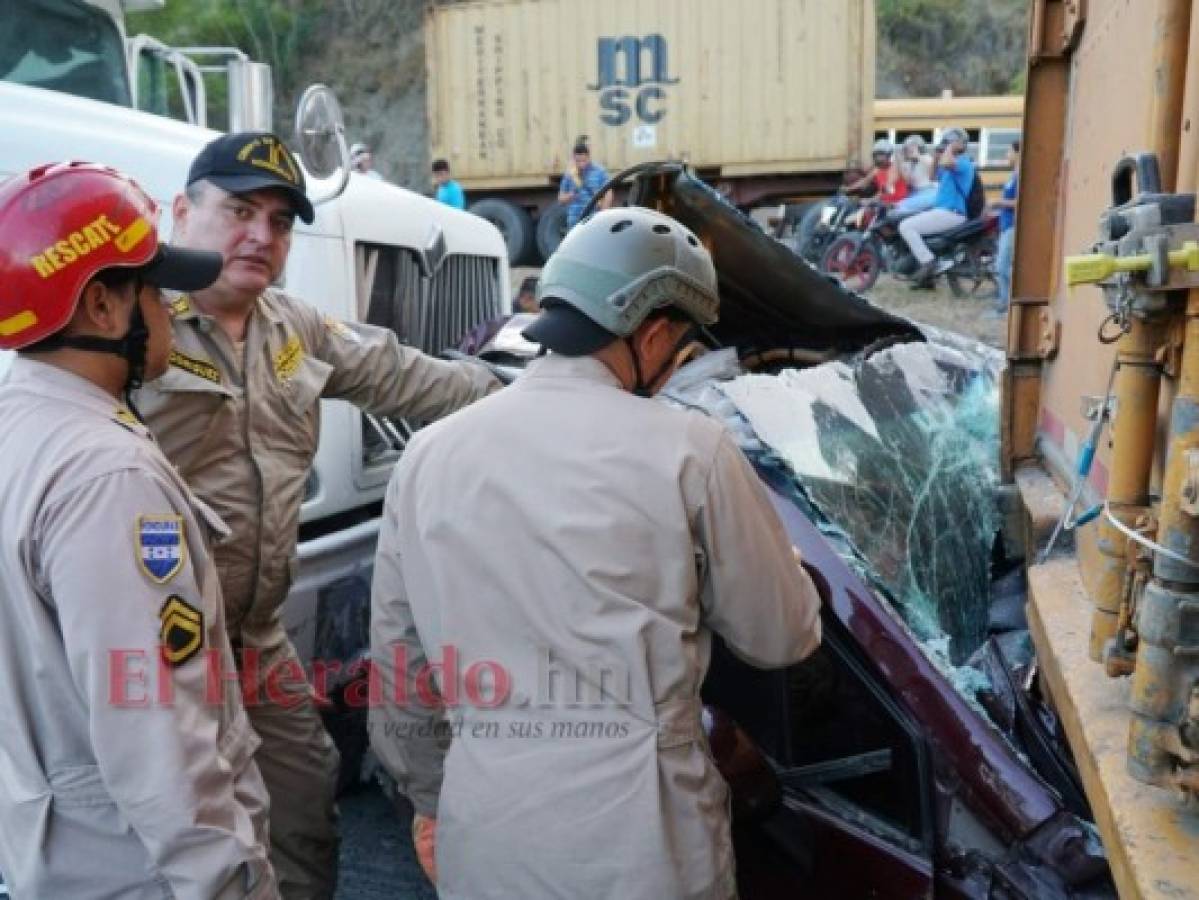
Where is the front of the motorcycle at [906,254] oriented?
to the viewer's left

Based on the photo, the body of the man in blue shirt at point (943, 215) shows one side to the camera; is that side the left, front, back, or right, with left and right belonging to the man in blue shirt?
left

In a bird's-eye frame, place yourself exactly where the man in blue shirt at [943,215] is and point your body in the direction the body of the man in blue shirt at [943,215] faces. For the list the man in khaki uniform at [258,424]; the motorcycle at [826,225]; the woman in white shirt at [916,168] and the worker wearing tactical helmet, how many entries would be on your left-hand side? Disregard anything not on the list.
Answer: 2

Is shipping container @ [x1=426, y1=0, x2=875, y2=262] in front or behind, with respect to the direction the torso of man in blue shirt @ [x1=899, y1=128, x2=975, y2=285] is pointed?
in front

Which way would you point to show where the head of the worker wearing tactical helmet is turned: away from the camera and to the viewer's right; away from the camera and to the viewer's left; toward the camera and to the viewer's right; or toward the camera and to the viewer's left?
away from the camera and to the viewer's right

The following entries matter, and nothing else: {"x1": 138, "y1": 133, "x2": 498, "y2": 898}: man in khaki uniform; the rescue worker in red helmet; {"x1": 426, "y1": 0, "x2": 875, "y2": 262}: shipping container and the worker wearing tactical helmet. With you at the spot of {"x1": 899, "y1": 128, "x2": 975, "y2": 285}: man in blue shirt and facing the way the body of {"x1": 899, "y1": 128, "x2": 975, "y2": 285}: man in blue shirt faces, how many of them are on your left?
3

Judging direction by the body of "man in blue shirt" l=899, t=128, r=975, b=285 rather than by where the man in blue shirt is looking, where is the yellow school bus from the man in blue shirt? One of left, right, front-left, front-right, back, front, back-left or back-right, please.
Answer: right

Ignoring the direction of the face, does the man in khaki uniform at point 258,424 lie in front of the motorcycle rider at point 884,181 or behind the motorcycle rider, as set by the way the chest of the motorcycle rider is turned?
in front

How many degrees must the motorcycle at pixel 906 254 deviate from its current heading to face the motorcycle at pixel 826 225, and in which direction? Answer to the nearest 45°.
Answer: approximately 45° to its right

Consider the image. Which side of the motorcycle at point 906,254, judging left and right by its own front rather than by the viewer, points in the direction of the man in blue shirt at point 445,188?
front

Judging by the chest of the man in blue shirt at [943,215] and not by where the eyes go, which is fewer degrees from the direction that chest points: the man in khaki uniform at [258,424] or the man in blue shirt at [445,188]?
the man in blue shirt

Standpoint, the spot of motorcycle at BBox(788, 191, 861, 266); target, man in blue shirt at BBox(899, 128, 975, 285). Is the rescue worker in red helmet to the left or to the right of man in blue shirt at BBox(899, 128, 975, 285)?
right

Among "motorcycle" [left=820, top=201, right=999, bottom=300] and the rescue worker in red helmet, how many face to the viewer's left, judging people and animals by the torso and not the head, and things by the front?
1
